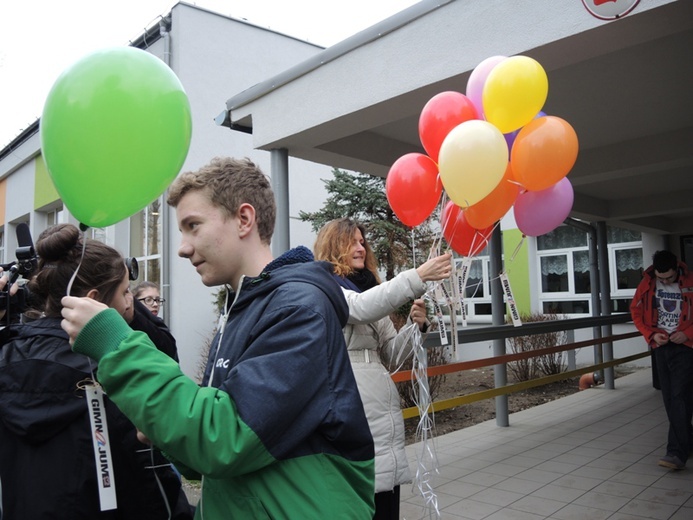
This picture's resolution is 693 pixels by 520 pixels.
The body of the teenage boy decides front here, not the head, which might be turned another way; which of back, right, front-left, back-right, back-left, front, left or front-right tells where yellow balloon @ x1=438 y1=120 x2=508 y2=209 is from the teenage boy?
back-right

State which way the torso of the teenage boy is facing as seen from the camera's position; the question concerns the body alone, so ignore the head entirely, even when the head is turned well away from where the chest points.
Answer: to the viewer's left

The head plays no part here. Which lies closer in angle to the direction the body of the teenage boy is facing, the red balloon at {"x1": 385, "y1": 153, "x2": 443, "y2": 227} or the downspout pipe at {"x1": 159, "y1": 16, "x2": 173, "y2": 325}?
the downspout pipe

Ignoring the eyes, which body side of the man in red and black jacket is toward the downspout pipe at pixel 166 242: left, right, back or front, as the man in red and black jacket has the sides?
right

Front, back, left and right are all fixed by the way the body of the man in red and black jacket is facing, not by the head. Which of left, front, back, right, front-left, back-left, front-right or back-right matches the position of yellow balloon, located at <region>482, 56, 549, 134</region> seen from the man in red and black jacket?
front

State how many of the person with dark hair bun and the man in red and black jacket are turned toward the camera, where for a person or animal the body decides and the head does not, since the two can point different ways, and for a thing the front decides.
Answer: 1

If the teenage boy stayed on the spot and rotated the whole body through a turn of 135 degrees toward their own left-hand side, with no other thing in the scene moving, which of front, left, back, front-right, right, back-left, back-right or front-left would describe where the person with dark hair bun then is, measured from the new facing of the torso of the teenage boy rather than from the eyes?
back

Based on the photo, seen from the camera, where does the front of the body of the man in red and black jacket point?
toward the camera

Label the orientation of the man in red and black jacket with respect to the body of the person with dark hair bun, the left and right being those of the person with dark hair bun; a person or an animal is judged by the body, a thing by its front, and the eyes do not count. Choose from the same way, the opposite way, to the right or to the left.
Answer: the opposite way

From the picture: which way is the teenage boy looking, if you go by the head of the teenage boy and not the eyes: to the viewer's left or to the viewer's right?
to the viewer's left

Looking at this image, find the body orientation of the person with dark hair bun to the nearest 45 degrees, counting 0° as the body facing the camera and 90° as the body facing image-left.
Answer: approximately 225°

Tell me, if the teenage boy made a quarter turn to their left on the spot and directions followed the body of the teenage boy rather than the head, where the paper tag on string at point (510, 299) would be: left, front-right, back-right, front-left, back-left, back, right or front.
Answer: back-left

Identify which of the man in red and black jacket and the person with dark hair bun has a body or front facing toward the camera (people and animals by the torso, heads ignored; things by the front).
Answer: the man in red and black jacket

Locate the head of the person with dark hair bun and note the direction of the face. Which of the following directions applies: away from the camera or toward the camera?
away from the camera

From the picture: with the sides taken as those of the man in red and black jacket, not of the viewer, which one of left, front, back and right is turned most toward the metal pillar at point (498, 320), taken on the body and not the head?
right
